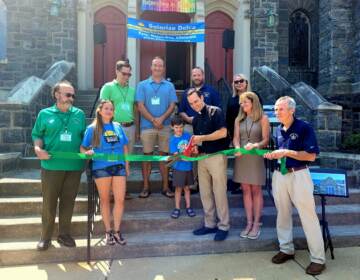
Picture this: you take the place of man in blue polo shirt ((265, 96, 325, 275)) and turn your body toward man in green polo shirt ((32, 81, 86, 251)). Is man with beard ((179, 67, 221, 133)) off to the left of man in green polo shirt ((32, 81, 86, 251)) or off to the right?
right

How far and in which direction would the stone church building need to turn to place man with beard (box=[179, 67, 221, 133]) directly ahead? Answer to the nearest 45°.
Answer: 0° — it already faces them

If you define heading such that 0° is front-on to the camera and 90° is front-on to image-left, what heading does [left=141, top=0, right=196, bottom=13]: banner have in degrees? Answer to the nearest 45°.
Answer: approximately 0°

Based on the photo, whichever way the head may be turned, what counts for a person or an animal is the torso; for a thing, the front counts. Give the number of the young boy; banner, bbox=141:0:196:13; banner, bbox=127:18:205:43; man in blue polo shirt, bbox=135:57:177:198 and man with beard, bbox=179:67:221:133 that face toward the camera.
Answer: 5

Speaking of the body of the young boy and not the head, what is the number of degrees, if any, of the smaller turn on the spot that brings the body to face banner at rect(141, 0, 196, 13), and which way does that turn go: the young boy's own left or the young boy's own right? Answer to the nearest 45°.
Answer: approximately 180°

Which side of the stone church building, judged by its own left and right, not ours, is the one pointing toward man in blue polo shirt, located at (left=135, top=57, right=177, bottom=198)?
front

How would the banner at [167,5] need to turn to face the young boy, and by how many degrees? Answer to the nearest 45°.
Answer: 0° — it already faces them

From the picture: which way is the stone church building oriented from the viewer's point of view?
toward the camera

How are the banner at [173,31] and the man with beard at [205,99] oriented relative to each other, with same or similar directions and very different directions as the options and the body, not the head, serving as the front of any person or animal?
same or similar directions

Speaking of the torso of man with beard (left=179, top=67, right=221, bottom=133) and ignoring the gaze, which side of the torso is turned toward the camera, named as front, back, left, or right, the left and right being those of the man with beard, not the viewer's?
front

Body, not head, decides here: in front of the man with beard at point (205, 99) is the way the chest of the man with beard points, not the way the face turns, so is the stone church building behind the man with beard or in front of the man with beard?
behind

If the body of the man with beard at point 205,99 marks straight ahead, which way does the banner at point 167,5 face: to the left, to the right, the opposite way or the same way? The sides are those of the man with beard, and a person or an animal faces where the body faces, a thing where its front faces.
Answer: the same way

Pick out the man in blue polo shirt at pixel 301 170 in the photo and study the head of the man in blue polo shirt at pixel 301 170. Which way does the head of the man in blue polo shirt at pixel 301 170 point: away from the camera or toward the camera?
toward the camera

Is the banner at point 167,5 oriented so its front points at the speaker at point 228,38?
no
